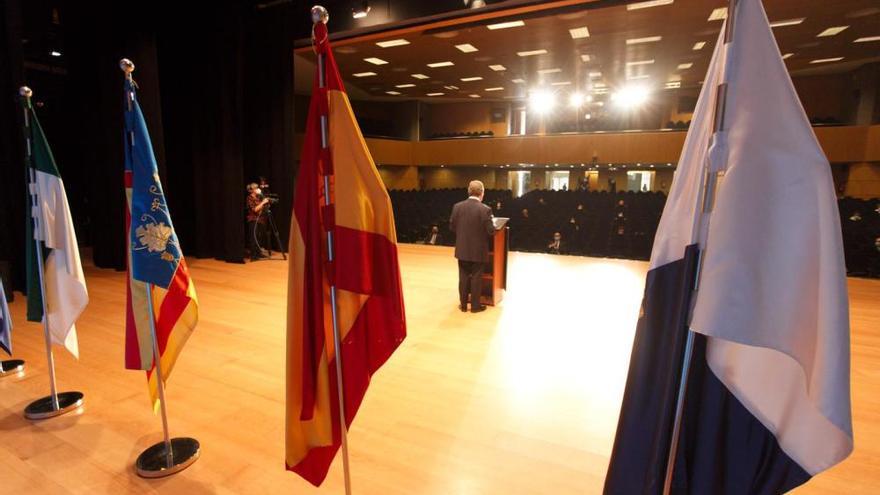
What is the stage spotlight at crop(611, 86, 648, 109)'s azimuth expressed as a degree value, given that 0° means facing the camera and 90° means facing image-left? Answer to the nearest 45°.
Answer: approximately 0°

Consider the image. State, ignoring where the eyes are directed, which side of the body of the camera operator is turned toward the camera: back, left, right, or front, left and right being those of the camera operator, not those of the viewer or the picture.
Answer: right

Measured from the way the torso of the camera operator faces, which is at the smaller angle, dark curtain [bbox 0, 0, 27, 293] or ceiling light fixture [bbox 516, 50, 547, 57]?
the ceiling light fixture

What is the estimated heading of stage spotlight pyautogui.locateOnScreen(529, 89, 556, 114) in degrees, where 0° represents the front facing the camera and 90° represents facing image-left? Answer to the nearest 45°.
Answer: approximately 0°

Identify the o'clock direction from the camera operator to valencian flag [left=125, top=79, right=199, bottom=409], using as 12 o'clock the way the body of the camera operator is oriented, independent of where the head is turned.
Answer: The valencian flag is roughly at 3 o'clock from the camera operator.

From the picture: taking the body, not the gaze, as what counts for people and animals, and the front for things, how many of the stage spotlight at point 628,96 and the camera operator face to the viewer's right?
1
